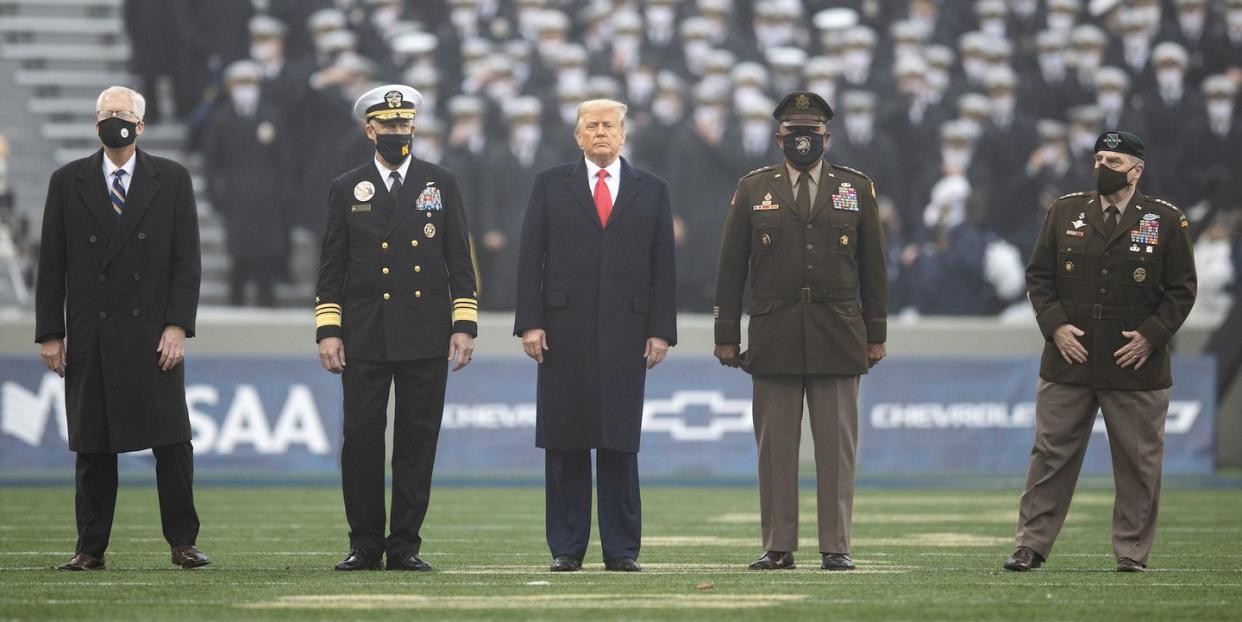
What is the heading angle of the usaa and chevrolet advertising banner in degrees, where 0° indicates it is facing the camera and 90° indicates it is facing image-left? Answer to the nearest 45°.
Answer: approximately 0°

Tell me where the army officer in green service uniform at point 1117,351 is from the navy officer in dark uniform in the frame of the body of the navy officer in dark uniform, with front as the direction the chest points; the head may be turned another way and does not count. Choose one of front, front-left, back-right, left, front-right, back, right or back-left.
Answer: left

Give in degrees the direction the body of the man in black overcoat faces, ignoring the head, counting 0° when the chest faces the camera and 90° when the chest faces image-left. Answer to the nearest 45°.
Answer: approximately 0°

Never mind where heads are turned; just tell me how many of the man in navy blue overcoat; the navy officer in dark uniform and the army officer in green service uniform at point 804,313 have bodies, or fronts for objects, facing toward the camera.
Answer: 3

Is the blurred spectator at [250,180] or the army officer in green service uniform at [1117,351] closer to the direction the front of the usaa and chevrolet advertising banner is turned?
the army officer in green service uniform

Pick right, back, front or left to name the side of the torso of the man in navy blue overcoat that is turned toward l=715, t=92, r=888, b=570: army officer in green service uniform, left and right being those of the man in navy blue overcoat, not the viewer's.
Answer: left
